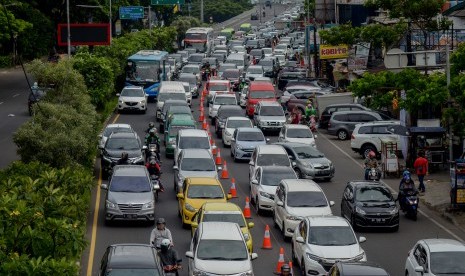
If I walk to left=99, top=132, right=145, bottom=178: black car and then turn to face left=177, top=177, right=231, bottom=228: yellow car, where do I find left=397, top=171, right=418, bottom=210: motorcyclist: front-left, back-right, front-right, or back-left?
front-left

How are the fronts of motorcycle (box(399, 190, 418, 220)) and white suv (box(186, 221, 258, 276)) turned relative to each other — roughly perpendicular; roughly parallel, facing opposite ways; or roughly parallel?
roughly parallel

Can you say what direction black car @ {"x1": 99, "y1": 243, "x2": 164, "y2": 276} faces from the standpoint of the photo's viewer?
facing the viewer

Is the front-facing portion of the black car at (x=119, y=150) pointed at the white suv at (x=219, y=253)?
yes

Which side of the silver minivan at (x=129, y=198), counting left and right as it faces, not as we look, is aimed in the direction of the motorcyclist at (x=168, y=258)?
front

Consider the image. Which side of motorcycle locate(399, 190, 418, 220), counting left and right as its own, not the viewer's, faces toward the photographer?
front

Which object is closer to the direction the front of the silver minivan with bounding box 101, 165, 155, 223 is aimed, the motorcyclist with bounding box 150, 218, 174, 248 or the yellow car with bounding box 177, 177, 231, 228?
the motorcyclist

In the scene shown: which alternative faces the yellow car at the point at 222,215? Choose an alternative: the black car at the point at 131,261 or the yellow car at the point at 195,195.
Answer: the yellow car at the point at 195,195

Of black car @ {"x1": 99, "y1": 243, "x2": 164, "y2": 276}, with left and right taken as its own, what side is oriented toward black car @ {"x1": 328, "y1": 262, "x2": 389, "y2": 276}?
left

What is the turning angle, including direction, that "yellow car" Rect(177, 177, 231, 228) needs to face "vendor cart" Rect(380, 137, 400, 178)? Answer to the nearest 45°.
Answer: approximately 135° to its left

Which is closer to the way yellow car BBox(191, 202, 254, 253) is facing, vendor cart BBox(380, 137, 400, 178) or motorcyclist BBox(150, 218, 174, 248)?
the motorcyclist

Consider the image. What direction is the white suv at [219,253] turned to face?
toward the camera

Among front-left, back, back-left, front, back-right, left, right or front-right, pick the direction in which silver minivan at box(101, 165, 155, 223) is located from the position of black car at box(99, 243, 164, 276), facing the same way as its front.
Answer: back

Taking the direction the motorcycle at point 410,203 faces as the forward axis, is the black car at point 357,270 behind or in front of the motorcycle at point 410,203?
in front

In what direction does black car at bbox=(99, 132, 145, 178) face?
toward the camera

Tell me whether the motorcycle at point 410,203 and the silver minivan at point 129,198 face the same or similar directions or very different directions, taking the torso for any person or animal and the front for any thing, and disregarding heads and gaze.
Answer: same or similar directions

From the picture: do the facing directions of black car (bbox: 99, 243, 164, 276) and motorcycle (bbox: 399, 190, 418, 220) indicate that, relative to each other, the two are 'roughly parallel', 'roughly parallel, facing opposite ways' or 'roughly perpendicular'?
roughly parallel

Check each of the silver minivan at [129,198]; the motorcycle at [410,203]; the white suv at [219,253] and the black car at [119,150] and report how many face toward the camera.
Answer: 4

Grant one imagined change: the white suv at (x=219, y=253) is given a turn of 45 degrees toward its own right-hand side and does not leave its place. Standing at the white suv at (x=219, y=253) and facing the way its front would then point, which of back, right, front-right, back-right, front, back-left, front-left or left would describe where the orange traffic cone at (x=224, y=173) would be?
back-right
